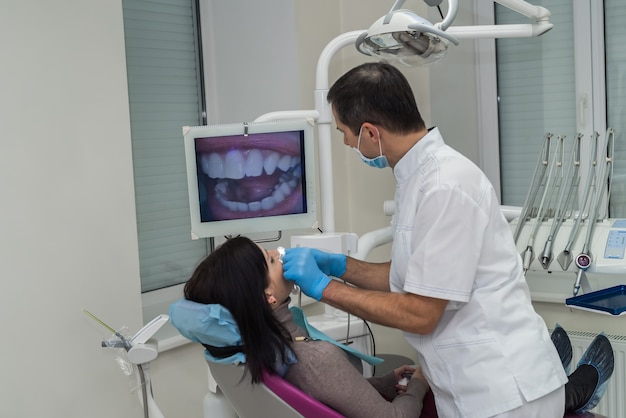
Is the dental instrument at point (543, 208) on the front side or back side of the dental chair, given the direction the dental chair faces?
on the front side

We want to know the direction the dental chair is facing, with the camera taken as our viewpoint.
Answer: facing away from the viewer and to the right of the viewer

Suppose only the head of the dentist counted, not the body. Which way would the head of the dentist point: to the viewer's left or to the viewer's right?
to the viewer's left

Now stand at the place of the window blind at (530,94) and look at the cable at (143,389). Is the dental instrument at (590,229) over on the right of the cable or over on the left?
left

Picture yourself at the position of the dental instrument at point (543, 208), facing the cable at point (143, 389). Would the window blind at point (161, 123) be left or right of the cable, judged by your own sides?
right

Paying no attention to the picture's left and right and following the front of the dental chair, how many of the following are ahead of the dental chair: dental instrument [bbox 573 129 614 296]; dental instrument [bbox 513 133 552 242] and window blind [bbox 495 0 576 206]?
3

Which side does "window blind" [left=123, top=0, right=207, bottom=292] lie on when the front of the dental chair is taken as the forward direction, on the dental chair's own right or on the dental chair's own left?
on the dental chair's own left

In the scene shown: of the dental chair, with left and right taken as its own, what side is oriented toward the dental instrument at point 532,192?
front

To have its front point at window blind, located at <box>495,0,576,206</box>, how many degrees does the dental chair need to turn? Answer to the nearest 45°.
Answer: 0° — it already faces it
